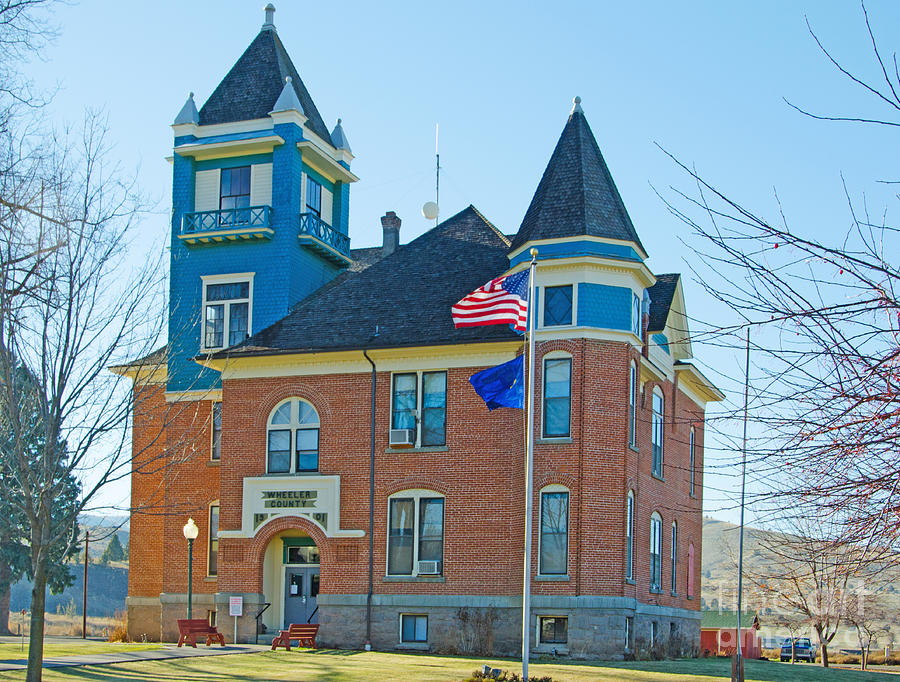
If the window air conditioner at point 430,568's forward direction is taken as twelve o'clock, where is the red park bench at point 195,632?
The red park bench is roughly at 3 o'clock from the window air conditioner.

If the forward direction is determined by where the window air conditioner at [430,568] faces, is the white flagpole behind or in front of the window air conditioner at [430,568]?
in front

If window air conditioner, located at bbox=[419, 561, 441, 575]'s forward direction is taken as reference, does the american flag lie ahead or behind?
ahead

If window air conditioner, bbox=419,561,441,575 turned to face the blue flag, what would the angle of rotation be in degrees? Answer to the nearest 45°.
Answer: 0° — it already faces it

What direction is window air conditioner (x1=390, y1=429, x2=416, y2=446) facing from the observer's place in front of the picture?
facing the viewer

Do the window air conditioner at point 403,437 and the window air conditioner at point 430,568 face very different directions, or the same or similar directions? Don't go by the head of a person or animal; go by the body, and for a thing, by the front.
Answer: same or similar directions

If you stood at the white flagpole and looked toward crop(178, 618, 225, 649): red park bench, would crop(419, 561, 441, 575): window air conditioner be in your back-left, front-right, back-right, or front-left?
front-right

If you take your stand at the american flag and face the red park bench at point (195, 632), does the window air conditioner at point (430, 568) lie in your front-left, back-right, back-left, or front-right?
front-right

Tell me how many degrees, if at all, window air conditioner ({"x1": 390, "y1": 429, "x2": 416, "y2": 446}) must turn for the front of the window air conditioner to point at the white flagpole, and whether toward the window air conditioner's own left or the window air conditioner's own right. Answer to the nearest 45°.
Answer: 0° — it already faces it

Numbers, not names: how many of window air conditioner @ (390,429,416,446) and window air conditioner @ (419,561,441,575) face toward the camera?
2
